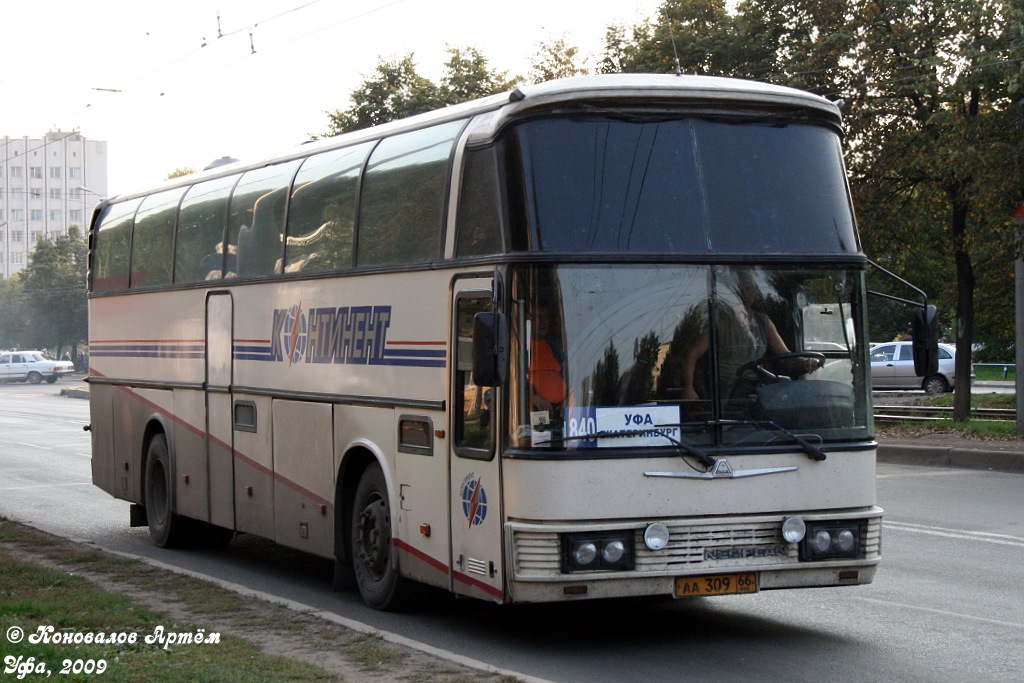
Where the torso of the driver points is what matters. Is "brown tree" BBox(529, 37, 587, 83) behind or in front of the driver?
behind

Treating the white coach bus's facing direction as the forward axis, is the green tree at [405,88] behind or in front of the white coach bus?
behind

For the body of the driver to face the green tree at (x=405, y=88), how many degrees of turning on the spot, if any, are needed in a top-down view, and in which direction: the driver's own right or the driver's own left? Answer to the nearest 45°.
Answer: approximately 135° to the driver's own left

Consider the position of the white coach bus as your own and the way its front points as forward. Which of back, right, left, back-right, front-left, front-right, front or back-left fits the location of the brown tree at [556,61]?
back-left

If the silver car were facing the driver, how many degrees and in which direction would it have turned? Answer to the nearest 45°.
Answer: approximately 90° to its left

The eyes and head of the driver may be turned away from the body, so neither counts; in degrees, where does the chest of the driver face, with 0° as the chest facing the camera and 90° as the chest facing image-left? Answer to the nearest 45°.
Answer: approximately 315°

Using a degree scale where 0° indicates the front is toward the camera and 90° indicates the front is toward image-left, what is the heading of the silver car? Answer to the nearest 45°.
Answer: approximately 90°
